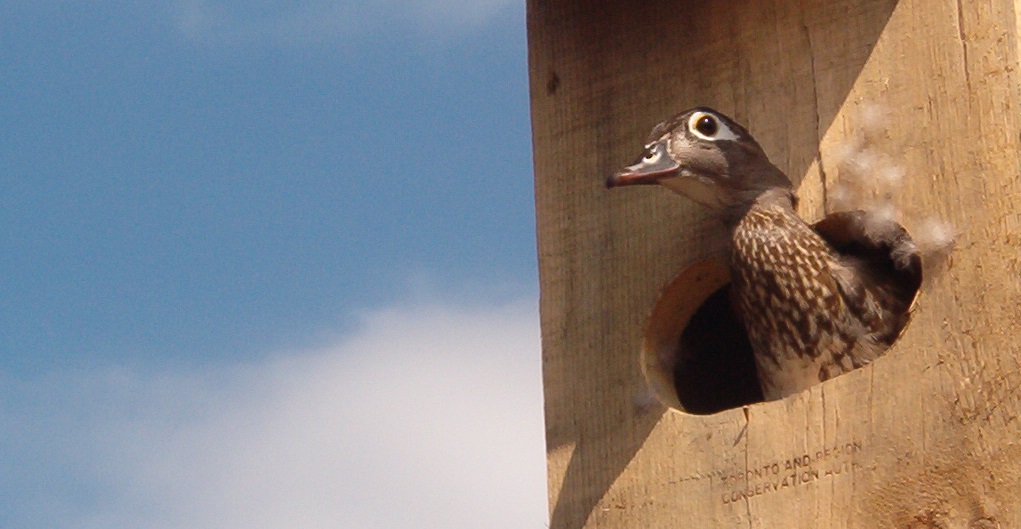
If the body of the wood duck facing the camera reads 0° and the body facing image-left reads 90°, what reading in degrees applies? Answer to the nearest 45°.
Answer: approximately 45°
